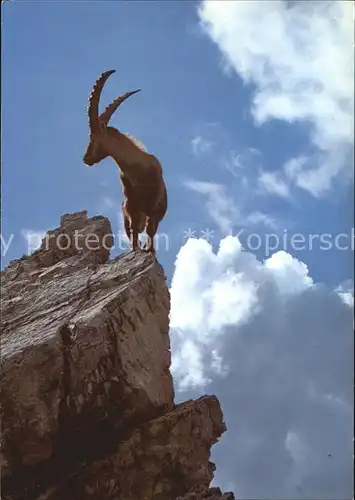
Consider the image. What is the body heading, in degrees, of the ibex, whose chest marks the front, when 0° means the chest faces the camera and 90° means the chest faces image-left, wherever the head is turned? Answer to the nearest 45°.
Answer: approximately 45°
